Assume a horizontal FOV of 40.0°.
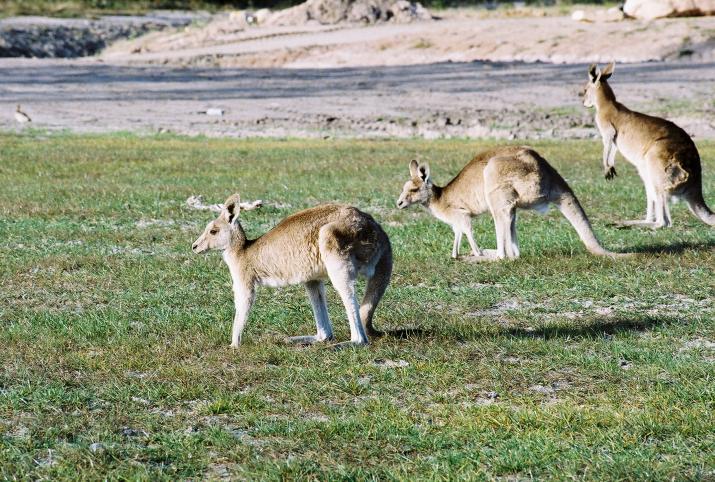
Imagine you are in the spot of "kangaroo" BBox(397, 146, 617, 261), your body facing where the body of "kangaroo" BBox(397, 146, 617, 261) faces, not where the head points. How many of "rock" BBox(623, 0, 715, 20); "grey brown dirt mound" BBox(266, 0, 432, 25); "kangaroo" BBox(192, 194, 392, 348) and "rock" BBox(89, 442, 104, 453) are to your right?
2

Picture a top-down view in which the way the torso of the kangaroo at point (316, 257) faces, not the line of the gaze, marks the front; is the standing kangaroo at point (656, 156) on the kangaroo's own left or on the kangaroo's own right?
on the kangaroo's own right

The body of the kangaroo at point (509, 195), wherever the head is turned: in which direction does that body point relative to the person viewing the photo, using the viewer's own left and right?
facing to the left of the viewer

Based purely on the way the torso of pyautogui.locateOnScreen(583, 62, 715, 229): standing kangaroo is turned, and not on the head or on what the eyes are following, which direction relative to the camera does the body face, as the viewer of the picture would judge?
to the viewer's left

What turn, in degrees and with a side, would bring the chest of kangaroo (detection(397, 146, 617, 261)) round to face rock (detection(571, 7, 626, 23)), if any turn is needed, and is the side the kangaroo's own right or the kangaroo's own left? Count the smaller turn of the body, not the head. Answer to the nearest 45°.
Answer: approximately 90° to the kangaroo's own right

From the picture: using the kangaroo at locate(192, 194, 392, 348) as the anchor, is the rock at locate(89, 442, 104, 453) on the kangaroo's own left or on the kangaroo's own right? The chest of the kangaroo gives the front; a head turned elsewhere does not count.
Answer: on the kangaroo's own left

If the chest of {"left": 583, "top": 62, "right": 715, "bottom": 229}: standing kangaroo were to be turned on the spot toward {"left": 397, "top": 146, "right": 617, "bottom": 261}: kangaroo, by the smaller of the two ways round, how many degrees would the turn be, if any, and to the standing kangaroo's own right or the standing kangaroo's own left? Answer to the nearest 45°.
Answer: approximately 45° to the standing kangaroo's own left

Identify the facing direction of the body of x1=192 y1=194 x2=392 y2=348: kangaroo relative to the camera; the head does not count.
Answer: to the viewer's left

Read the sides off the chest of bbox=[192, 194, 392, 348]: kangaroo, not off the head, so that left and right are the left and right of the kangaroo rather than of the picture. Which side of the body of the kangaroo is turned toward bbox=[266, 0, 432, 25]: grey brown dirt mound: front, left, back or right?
right

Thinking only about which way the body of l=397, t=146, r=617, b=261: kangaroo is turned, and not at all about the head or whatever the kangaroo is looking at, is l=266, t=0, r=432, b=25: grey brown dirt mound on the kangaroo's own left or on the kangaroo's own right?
on the kangaroo's own right

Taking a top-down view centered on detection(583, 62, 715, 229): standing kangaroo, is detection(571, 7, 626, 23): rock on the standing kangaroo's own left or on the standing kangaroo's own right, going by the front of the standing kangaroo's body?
on the standing kangaroo's own right
